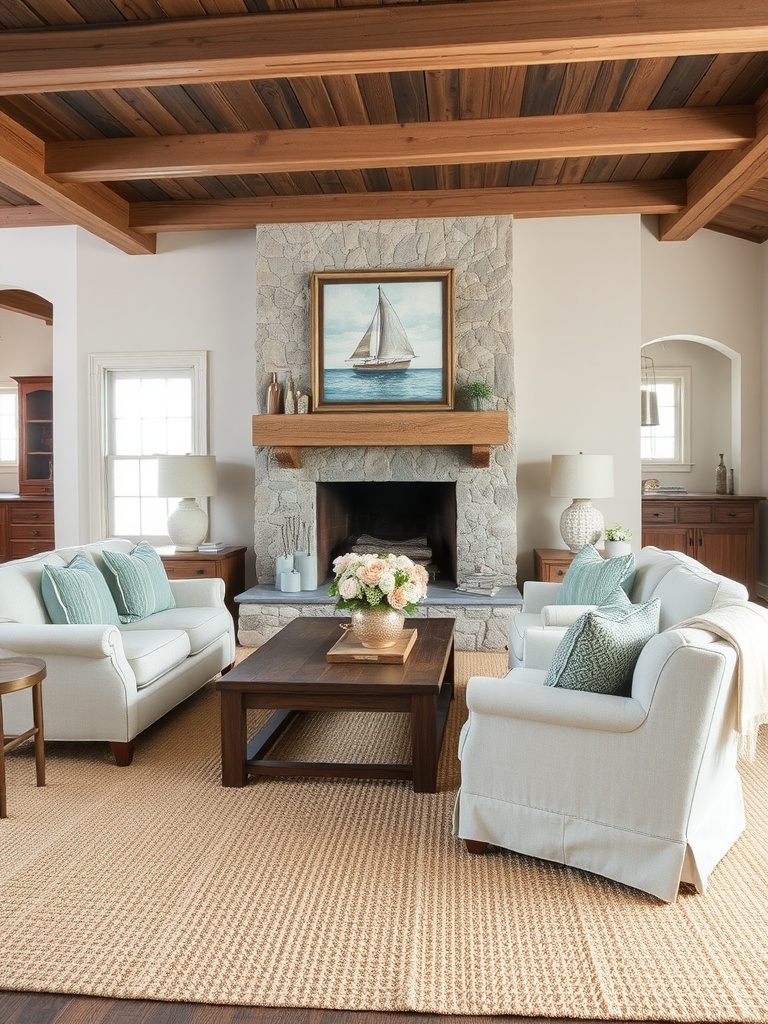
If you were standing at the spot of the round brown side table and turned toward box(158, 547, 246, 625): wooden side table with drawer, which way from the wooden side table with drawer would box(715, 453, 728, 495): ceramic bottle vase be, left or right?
right

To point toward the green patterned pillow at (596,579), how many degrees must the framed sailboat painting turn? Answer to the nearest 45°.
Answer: approximately 45° to its left

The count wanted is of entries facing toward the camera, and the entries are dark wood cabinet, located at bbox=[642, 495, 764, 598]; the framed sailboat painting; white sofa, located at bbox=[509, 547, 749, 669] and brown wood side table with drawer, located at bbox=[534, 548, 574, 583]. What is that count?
3

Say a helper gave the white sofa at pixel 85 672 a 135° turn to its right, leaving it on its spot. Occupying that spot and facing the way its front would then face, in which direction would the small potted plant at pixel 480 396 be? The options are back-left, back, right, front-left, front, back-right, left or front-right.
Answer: back-right

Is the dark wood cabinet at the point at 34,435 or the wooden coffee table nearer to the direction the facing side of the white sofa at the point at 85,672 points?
the wooden coffee table

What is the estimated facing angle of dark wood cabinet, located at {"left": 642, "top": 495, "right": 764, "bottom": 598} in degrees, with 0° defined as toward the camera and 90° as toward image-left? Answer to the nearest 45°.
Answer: approximately 0°

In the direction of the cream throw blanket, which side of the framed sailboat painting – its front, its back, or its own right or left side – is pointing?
front
